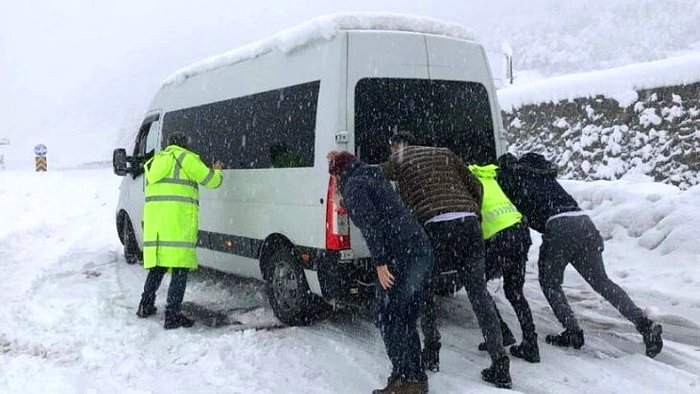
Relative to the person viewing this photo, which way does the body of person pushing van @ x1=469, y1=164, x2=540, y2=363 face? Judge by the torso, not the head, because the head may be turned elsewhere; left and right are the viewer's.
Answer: facing away from the viewer and to the left of the viewer

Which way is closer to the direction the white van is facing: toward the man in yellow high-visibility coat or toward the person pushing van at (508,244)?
the man in yellow high-visibility coat

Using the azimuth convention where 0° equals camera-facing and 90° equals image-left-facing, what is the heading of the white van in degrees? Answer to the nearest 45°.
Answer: approximately 135°

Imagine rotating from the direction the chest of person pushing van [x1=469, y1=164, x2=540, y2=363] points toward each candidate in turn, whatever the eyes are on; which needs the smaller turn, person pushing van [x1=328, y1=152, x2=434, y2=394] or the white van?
the white van

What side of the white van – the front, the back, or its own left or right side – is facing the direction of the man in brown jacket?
back

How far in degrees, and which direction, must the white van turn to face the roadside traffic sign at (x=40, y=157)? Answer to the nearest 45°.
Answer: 0° — it already faces it

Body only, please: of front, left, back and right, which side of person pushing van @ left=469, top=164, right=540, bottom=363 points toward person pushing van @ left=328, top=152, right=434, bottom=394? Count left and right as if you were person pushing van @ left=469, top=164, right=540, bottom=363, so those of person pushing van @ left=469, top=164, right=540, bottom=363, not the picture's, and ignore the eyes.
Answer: left

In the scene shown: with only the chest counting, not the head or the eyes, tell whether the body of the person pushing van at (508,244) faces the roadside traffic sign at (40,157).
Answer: yes

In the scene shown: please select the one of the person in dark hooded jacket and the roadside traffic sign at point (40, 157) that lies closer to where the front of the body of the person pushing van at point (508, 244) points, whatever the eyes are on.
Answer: the roadside traffic sign

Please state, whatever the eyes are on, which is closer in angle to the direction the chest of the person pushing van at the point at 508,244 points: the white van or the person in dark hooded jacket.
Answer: the white van

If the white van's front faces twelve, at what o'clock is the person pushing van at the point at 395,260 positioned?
The person pushing van is roughly at 7 o'clock from the white van.
